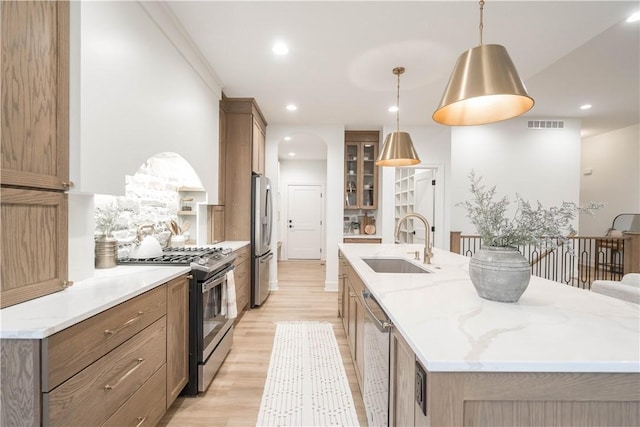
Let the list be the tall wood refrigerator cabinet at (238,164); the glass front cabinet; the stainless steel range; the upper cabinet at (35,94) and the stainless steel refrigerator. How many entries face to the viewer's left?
0

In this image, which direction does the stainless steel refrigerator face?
to the viewer's right

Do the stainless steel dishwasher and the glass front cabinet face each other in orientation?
no

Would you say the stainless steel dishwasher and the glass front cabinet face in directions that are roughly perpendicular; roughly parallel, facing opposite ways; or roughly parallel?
roughly perpendicular

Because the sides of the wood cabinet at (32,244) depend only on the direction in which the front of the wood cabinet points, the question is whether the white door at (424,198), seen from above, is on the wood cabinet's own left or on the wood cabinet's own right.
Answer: on the wood cabinet's own left

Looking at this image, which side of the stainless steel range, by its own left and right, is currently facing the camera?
right

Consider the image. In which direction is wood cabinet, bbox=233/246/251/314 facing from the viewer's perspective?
to the viewer's right

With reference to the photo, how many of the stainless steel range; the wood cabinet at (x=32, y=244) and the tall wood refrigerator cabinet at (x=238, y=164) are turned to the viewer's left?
0

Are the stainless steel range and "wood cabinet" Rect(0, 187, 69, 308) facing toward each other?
no

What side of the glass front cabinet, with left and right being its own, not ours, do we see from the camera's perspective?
front

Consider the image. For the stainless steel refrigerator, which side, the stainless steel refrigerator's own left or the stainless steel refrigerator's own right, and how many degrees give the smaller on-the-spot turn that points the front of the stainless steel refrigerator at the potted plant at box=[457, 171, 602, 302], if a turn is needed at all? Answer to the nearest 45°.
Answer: approximately 90° to the stainless steel refrigerator's own right

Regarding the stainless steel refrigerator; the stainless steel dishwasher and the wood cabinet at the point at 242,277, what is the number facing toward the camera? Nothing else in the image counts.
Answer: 0

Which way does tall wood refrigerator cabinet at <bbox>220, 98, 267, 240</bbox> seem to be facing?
to the viewer's right

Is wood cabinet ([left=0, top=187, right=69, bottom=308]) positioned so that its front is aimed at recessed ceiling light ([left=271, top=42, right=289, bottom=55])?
no

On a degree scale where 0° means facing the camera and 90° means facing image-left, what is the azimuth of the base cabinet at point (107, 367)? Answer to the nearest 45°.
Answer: approximately 315°

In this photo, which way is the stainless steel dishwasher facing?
to the viewer's left
